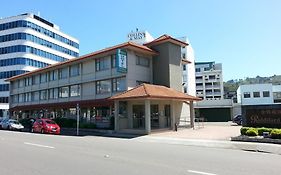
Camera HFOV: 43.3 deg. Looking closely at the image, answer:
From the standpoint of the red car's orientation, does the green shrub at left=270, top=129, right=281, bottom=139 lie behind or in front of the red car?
in front

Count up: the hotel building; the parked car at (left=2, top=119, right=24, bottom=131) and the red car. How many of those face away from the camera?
0

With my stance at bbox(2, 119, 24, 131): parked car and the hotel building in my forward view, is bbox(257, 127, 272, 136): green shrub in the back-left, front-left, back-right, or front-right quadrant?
front-right

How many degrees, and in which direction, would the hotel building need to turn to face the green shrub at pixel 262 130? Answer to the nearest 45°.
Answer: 0° — it already faces it

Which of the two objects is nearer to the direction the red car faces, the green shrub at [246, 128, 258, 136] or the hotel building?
the green shrub

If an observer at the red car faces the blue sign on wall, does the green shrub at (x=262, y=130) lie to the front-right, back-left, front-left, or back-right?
front-right

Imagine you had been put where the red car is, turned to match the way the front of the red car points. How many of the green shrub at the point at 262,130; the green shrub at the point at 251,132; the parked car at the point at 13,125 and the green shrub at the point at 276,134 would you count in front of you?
3

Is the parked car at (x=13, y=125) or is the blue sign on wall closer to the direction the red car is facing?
the blue sign on wall

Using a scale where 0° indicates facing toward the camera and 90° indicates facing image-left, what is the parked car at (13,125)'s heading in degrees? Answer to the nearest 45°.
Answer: approximately 315°
